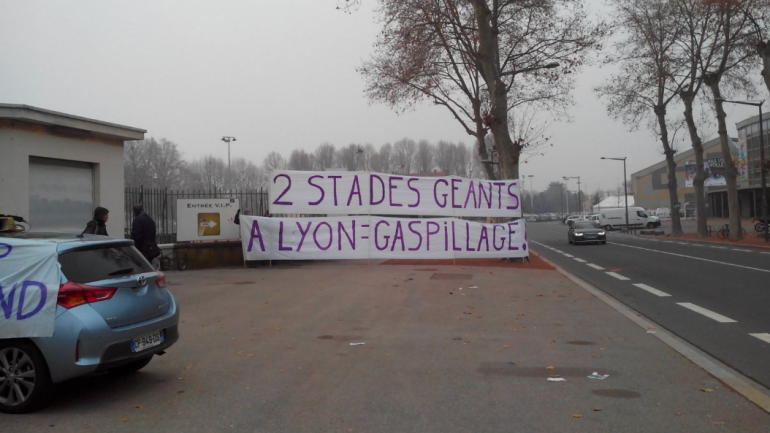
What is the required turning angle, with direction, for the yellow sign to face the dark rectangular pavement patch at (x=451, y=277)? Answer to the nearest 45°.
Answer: approximately 45° to its left

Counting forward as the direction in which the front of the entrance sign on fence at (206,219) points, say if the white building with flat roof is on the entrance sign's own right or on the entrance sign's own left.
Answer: on the entrance sign's own right

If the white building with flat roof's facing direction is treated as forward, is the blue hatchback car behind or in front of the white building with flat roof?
in front

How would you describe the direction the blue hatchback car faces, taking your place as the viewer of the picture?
facing away from the viewer and to the left of the viewer

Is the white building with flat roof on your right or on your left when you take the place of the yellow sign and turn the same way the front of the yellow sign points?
on your right

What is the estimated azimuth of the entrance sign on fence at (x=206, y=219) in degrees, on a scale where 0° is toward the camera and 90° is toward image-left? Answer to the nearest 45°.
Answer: approximately 0°

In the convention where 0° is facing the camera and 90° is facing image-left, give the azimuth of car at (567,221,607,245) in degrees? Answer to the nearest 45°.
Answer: approximately 0°

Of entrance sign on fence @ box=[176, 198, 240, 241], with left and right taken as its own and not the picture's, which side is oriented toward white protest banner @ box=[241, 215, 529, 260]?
left

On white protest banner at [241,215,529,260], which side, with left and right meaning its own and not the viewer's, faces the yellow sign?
right

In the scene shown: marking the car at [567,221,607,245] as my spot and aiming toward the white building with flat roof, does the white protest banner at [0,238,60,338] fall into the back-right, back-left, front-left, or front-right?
front-left

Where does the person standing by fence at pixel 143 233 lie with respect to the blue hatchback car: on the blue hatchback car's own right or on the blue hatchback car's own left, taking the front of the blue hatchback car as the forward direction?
on the blue hatchback car's own right

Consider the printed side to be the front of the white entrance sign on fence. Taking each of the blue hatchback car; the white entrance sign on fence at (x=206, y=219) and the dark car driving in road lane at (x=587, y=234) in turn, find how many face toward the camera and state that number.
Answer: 2

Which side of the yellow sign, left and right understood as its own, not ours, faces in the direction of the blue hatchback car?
front
